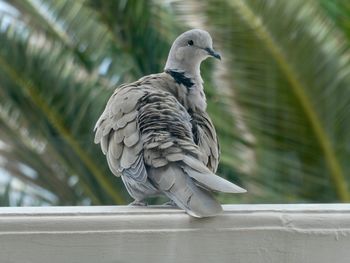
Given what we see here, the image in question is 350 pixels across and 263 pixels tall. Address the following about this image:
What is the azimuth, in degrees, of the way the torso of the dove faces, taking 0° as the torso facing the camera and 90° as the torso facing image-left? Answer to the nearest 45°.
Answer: approximately 135°

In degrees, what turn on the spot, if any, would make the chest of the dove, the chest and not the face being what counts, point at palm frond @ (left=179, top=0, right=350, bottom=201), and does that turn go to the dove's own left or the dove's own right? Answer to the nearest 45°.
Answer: approximately 45° to the dove's own right
